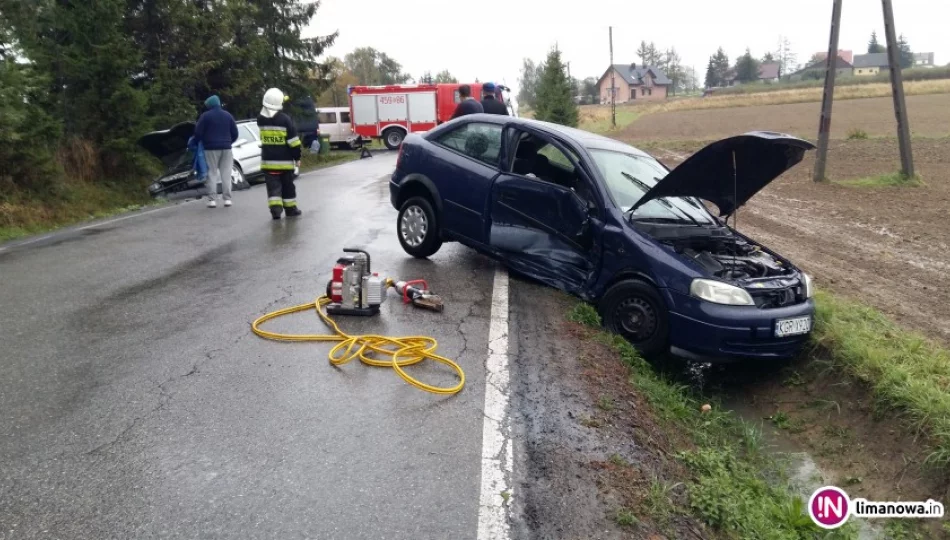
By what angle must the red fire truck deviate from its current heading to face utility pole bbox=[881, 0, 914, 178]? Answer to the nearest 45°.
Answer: approximately 45° to its right

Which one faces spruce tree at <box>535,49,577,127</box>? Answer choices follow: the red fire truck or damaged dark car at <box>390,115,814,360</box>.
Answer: the red fire truck

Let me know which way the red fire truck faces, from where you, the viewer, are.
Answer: facing to the right of the viewer

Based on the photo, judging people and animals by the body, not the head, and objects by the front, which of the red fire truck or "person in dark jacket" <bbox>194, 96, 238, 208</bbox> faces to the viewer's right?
the red fire truck

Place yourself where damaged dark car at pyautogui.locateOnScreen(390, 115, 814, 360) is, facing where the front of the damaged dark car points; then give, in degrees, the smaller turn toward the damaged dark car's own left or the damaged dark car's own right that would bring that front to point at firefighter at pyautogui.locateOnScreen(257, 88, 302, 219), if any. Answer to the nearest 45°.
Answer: approximately 180°

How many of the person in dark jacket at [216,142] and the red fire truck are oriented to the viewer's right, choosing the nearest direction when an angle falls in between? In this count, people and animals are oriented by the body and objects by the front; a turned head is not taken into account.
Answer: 1

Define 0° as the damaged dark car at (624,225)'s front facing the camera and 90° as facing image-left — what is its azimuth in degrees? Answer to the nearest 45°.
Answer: approximately 315°
